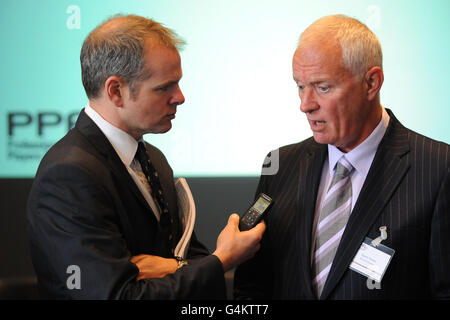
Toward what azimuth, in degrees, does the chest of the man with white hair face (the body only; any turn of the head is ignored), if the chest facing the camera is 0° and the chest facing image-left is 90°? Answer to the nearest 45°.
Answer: approximately 45°

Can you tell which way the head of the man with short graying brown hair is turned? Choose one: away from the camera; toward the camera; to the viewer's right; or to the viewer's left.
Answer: to the viewer's right

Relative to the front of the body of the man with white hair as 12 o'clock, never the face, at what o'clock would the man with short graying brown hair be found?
The man with short graying brown hair is roughly at 1 o'clock from the man with white hair.
